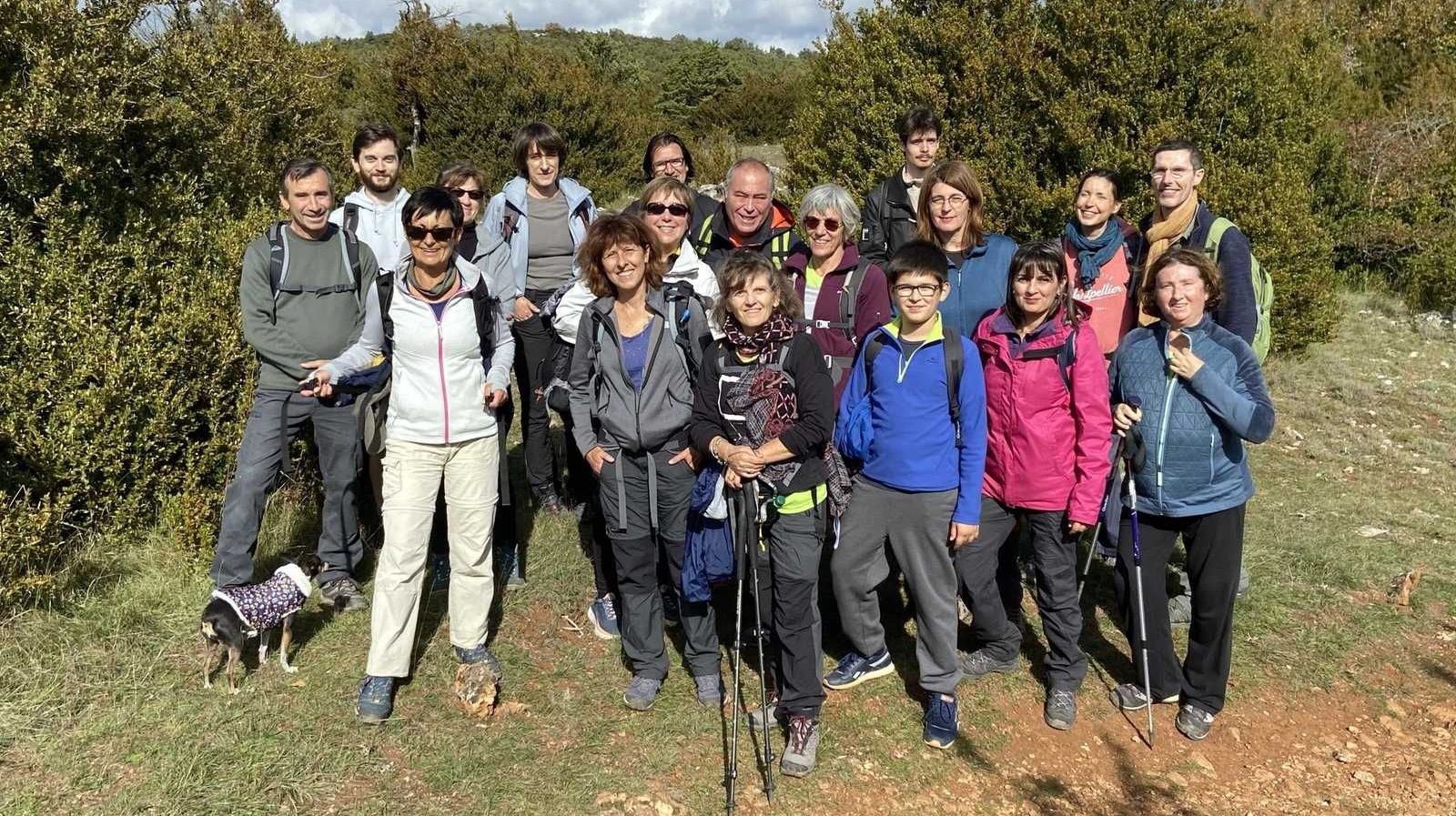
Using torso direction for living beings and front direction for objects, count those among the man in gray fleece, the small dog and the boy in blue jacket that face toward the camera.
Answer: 2

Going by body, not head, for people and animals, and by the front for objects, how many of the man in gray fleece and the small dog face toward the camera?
1

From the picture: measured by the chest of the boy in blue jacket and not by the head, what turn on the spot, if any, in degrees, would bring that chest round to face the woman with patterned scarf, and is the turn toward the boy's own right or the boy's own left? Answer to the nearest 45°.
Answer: approximately 45° to the boy's own right

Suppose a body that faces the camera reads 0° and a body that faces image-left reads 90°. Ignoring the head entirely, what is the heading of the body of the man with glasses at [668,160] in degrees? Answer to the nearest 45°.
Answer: approximately 0°

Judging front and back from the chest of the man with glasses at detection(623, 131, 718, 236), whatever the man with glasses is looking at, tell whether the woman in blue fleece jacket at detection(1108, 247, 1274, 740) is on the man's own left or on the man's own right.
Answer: on the man's own left

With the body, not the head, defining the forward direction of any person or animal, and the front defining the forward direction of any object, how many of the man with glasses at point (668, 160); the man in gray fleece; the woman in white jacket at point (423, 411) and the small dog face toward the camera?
3
